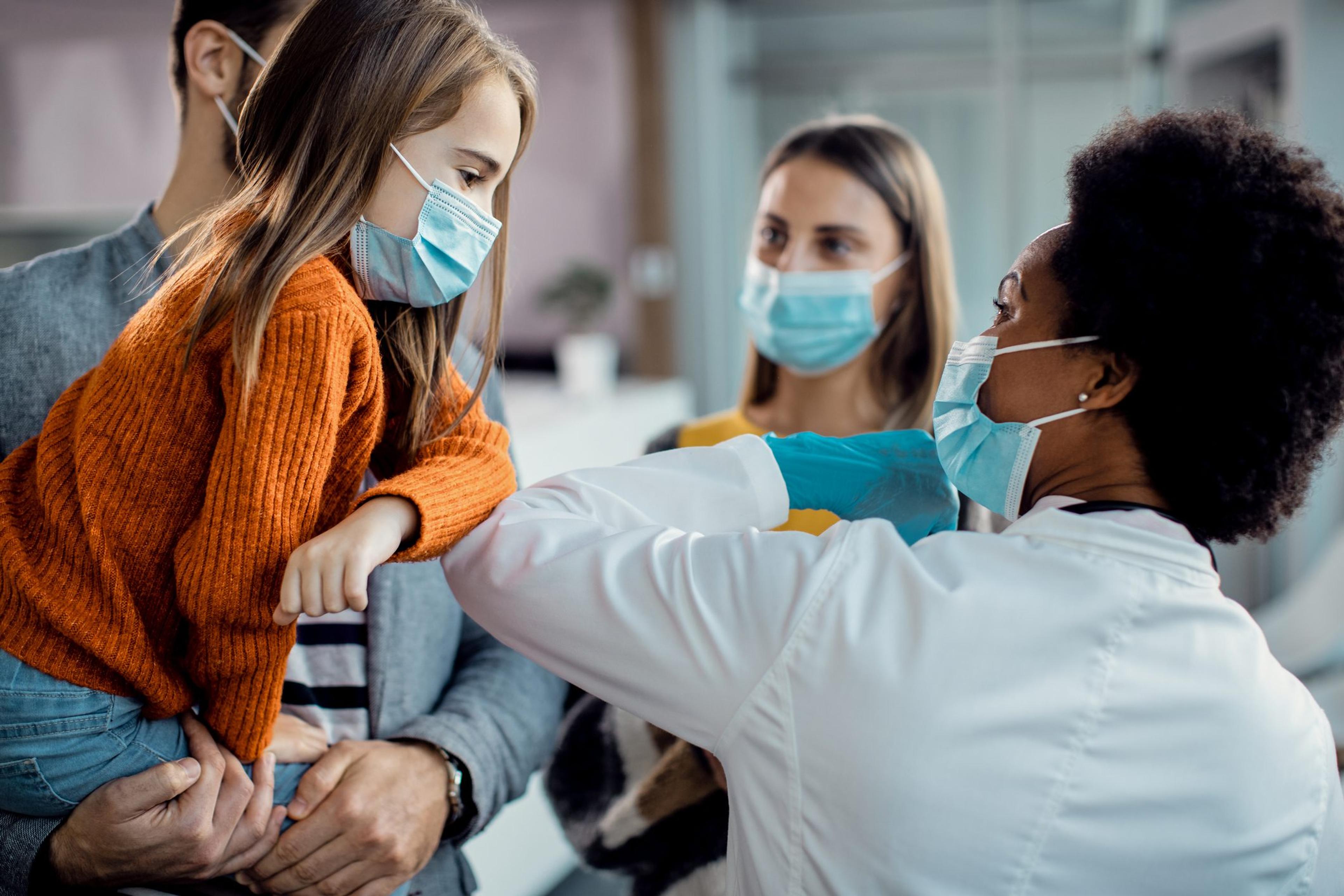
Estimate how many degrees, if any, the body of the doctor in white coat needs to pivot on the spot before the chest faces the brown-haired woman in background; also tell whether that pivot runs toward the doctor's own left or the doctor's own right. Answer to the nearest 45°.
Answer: approximately 45° to the doctor's own right

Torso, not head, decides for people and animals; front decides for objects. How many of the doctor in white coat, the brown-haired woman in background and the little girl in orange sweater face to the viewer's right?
1

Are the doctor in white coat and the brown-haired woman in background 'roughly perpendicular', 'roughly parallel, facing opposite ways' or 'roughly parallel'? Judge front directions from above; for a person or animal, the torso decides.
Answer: roughly perpendicular

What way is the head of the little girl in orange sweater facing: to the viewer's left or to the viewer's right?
to the viewer's right

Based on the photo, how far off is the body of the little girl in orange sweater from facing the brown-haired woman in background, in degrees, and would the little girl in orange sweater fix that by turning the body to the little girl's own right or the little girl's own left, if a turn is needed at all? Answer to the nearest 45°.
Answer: approximately 45° to the little girl's own left

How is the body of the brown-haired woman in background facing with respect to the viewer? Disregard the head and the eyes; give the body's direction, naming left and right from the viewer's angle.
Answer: facing the viewer and to the left of the viewer

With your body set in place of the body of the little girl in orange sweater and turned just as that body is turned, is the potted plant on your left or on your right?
on your left

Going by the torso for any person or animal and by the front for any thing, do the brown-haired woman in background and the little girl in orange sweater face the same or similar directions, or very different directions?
very different directions

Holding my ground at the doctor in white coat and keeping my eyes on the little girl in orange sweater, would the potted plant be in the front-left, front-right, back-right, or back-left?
front-right

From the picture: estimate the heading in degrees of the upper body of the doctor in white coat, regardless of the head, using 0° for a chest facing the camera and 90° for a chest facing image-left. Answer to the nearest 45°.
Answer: approximately 135°

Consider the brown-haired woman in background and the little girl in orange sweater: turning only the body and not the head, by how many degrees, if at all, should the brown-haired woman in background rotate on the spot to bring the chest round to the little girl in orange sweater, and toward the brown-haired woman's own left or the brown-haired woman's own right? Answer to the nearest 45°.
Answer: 0° — they already face them

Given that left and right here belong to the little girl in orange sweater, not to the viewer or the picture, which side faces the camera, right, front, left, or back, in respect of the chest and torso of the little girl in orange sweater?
right
